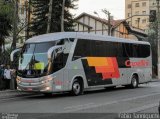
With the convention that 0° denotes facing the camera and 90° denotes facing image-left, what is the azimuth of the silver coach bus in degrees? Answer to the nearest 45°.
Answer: approximately 45°
